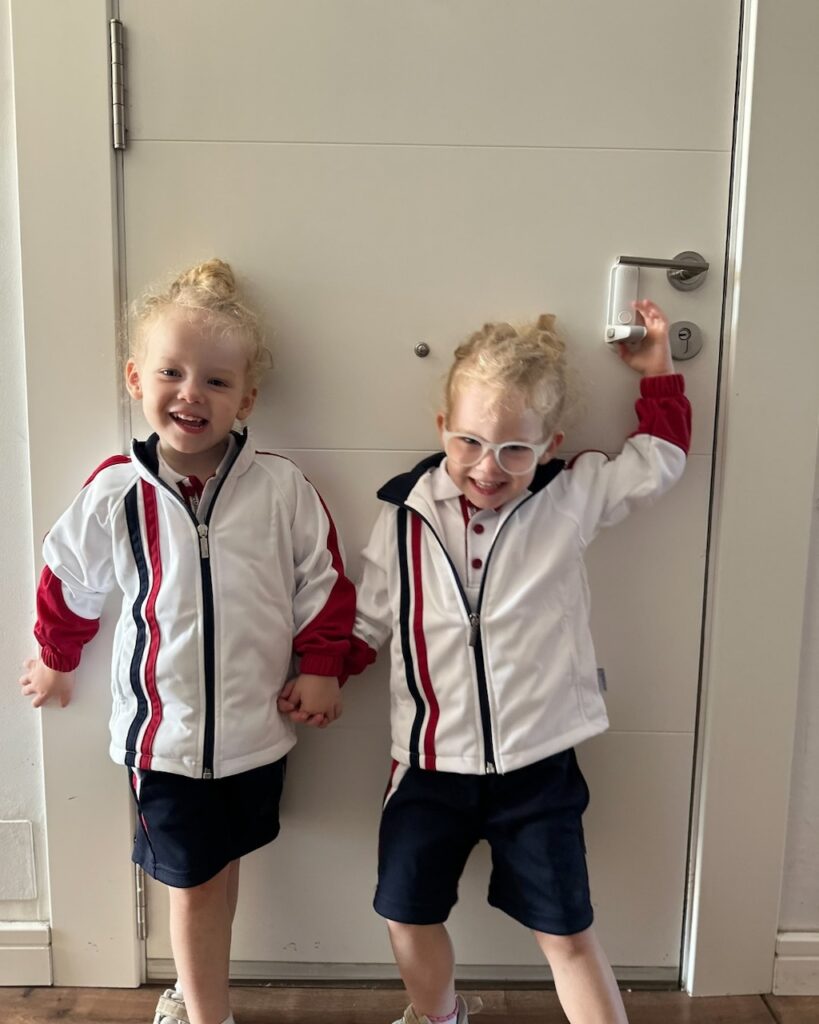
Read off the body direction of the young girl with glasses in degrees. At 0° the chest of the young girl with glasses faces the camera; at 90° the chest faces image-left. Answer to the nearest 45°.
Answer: approximately 0°
